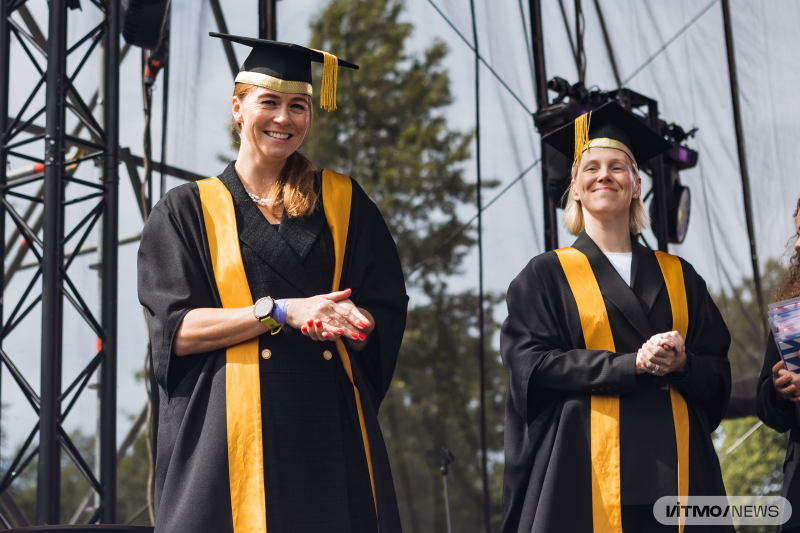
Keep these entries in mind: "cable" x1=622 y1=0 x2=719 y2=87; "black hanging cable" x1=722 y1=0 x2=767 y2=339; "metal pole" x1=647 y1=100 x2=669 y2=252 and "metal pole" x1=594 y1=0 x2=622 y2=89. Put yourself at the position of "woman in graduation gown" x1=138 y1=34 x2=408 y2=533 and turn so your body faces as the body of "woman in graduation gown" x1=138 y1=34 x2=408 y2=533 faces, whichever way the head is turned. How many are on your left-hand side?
4

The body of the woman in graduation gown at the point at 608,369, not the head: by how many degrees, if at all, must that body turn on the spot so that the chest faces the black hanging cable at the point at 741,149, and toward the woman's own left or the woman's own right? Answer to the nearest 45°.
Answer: approximately 135° to the woman's own left

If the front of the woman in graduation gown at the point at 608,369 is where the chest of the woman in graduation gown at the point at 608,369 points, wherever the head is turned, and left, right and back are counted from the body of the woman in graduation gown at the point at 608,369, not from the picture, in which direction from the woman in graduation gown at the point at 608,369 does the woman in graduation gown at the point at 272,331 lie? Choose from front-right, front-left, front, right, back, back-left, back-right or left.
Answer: right

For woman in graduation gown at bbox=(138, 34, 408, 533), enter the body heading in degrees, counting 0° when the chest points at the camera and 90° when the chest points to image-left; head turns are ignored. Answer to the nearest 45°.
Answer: approximately 315°

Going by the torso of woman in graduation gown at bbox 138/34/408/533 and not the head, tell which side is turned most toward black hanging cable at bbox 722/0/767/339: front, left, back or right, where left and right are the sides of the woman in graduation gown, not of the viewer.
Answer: left

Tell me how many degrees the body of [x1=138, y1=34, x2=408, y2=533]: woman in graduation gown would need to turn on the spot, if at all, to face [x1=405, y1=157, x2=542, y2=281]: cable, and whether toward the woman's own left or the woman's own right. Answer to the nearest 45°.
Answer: approximately 135° to the woman's own left

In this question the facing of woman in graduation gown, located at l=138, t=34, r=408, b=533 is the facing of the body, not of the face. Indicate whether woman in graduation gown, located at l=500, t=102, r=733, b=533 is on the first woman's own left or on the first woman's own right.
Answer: on the first woman's own left

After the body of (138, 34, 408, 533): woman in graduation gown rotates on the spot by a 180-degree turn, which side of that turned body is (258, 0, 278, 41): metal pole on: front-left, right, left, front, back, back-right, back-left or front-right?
front-right

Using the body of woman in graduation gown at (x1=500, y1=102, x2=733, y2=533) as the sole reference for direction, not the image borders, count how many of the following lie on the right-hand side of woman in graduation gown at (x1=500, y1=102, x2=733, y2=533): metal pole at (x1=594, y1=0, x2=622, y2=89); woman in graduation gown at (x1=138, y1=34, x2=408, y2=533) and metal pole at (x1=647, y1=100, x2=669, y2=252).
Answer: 1

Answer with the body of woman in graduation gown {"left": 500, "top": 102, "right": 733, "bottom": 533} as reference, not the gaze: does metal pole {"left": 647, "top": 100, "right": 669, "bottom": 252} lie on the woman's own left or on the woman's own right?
on the woman's own left

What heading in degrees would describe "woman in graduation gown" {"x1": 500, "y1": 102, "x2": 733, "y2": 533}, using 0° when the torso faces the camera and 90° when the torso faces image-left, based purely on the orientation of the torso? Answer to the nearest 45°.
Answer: approximately 315°

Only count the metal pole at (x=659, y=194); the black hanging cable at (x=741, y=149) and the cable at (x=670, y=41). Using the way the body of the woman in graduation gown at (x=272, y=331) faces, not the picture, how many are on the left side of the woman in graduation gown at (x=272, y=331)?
3
